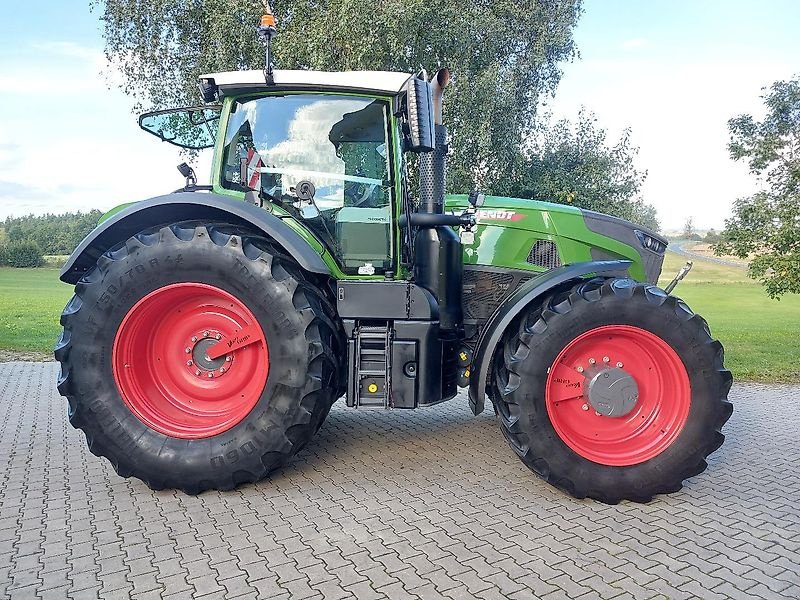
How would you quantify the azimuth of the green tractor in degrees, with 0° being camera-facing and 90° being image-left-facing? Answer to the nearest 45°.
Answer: approximately 270°
